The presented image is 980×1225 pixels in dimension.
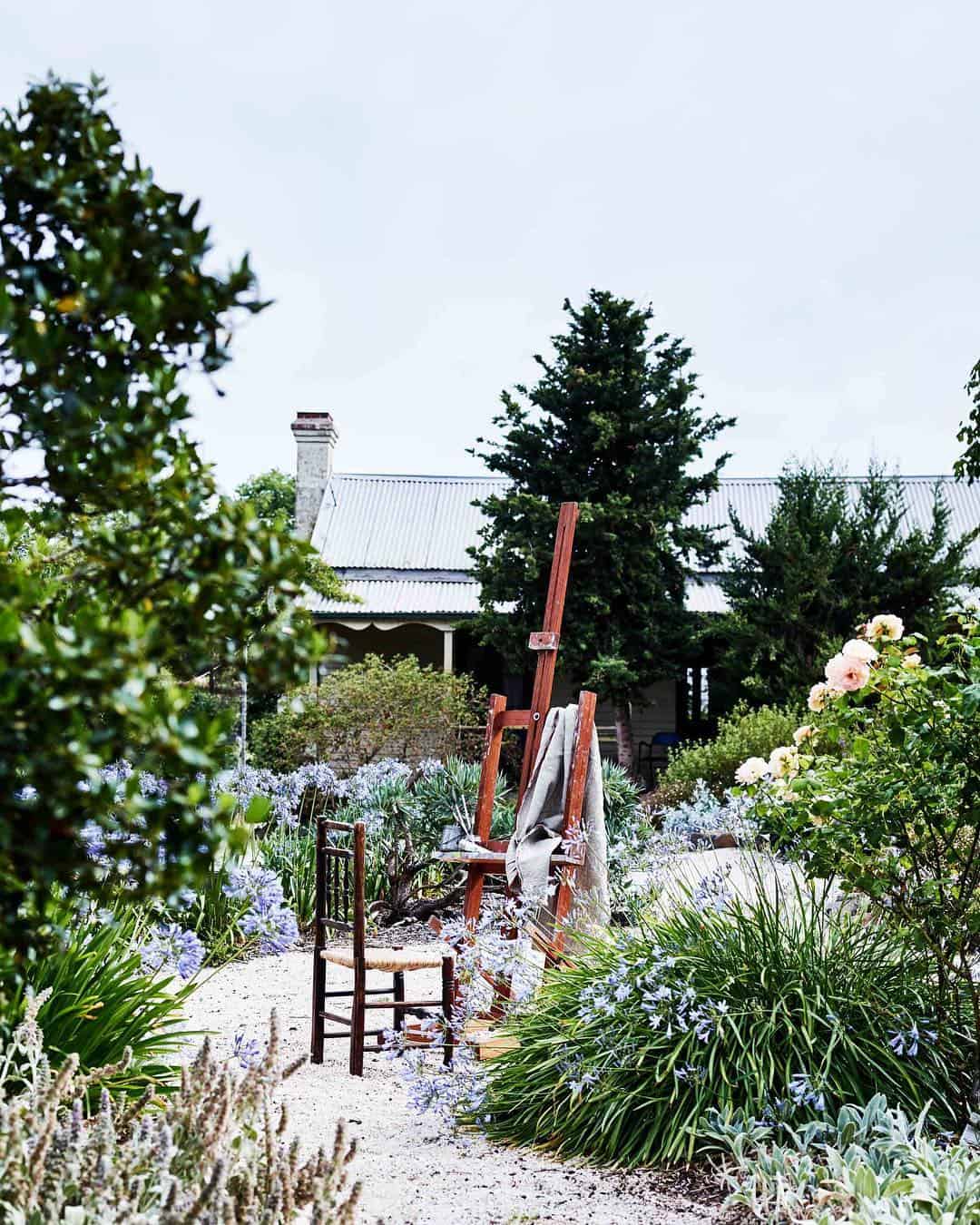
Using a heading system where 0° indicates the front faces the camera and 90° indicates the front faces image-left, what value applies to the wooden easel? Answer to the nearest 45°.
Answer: approximately 45°

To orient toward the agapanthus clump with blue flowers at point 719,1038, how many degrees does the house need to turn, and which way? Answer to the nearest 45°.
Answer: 0° — it already faces it

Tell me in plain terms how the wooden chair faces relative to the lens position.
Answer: facing away from the viewer and to the right of the viewer

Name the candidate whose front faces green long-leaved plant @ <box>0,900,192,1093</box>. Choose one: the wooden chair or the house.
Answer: the house

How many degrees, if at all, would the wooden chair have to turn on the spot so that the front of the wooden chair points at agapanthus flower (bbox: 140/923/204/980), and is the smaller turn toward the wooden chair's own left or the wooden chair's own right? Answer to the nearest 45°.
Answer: approximately 180°

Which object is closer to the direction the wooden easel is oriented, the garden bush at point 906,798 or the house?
the garden bush

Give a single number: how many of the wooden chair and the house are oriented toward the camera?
1

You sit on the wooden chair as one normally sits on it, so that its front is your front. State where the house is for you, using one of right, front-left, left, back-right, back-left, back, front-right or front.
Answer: front-left
